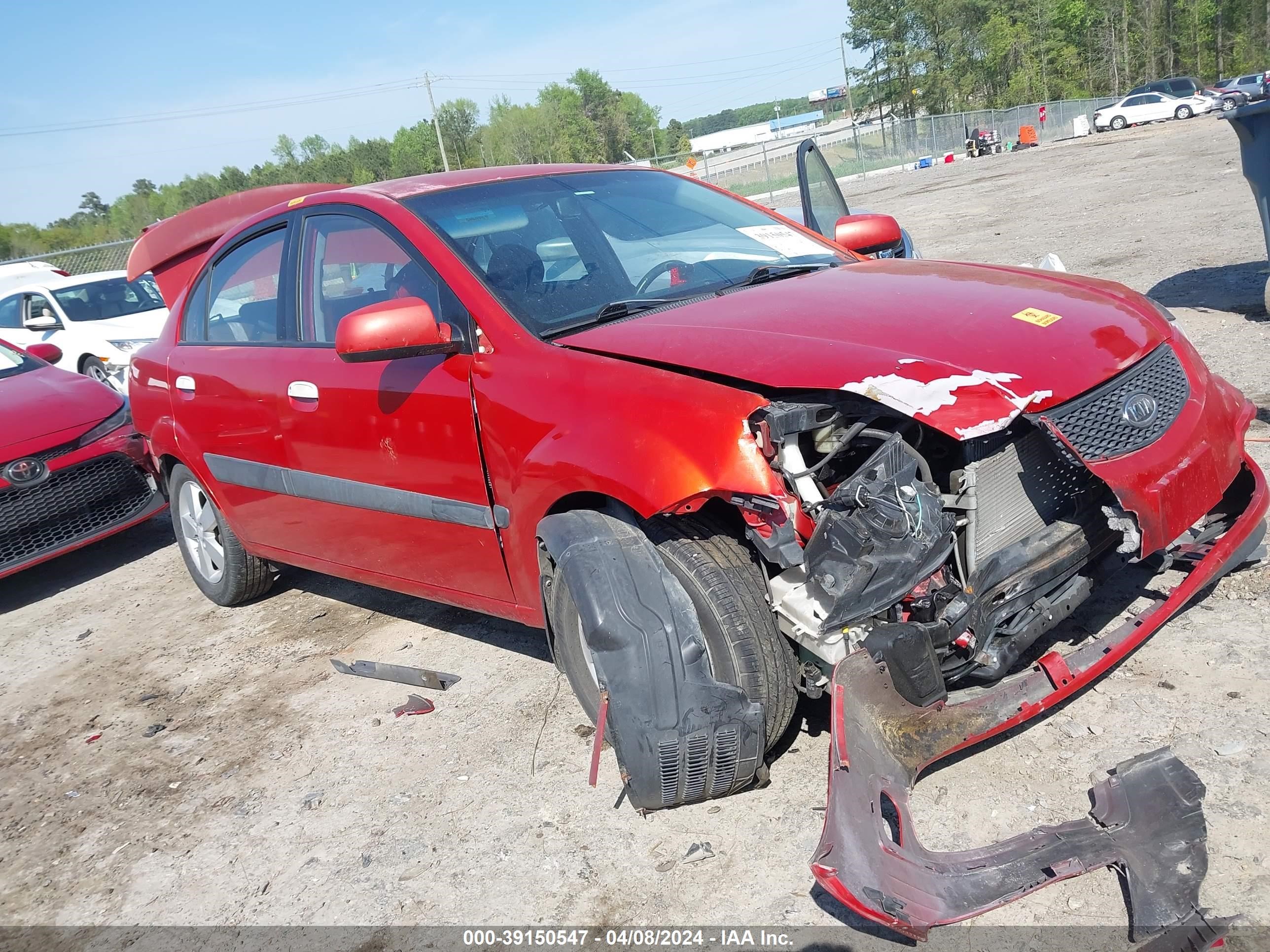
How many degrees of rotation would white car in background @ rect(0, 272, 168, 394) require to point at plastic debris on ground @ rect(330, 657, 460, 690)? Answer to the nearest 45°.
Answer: approximately 45° to its right

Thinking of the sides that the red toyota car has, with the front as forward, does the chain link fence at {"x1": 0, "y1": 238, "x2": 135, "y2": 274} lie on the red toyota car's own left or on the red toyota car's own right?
on the red toyota car's own left

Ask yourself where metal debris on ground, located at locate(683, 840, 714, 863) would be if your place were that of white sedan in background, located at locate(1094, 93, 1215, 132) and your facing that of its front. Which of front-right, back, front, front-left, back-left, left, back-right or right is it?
right

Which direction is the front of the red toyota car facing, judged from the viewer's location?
facing the viewer and to the right of the viewer

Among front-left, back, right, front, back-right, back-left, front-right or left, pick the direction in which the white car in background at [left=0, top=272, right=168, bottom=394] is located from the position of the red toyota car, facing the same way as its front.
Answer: back-left

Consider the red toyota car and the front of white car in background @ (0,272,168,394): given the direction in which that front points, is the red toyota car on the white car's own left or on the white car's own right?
on the white car's own right

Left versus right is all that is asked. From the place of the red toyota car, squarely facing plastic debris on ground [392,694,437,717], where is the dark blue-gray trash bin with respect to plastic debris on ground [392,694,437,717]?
left

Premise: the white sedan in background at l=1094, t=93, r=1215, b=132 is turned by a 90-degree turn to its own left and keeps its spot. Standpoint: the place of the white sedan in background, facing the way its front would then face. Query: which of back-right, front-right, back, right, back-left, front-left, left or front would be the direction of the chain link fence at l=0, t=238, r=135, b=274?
back-left

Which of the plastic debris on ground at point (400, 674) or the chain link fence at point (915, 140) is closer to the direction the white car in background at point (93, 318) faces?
the plastic debris on ground
